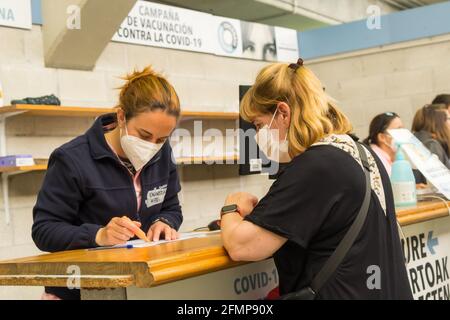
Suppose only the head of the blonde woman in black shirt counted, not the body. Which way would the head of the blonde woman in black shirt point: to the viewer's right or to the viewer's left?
to the viewer's left

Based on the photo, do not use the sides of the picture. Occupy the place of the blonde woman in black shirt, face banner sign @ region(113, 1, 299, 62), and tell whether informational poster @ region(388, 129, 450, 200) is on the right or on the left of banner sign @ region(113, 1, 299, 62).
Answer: right

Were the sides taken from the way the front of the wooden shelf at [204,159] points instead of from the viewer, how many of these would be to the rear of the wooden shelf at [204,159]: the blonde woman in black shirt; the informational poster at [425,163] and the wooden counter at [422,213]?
0

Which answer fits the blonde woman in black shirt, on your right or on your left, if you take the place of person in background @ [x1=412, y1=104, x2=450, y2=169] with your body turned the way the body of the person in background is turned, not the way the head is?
on your right

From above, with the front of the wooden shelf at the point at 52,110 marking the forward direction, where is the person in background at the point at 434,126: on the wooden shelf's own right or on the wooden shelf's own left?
on the wooden shelf's own left

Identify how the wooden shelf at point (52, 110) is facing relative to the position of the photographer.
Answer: facing the viewer

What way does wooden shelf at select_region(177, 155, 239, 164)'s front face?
toward the camera
